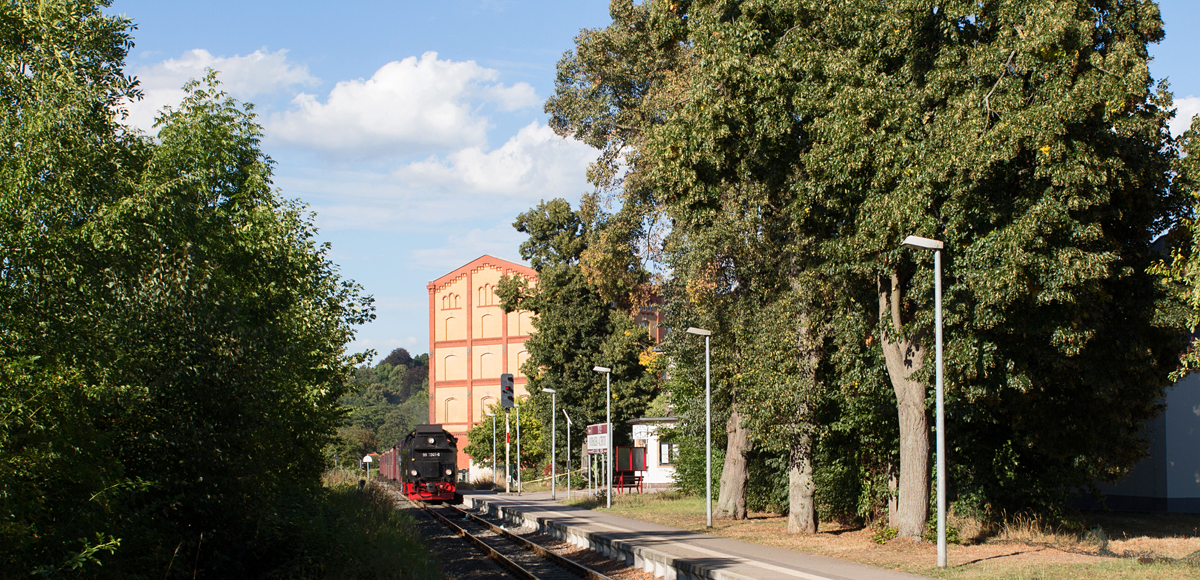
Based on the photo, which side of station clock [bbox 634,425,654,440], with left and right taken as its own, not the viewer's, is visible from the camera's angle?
front

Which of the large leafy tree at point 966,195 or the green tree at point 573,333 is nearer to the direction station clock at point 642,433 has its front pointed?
the large leafy tree

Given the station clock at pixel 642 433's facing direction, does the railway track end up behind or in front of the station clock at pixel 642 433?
in front

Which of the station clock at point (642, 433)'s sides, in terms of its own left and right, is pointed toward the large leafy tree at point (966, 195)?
front

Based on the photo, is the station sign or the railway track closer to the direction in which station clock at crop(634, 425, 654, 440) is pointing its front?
the railway track
